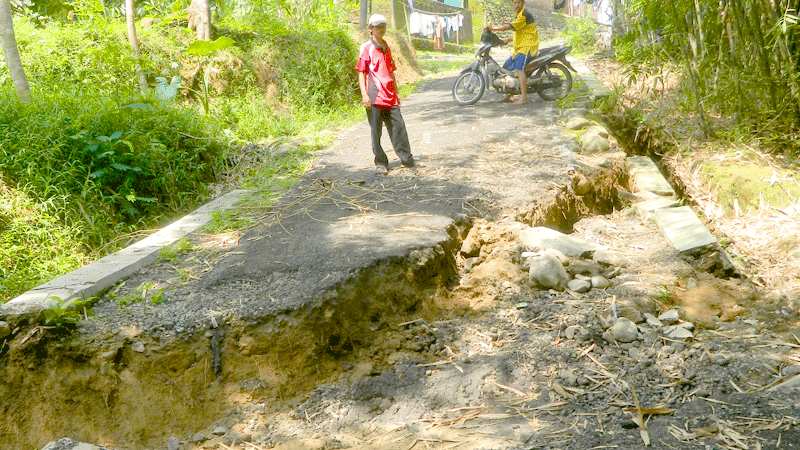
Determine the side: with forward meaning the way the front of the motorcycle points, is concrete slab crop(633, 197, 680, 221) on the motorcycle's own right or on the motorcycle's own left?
on the motorcycle's own left

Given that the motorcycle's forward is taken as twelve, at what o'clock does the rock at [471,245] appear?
The rock is roughly at 9 o'clock from the motorcycle.

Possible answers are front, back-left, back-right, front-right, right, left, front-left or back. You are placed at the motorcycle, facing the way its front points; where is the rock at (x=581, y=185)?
left

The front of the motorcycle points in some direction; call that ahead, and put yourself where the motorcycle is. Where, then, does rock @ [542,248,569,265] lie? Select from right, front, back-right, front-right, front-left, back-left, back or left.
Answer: left

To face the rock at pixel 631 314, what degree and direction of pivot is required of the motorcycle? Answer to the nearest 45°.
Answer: approximately 90° to its left

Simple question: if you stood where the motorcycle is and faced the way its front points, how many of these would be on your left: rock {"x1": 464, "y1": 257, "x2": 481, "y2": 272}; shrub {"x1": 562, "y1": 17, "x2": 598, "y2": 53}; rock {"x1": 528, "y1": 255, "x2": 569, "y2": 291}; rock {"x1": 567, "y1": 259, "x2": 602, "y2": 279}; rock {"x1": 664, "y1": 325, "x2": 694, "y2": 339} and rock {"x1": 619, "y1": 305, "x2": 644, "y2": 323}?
5

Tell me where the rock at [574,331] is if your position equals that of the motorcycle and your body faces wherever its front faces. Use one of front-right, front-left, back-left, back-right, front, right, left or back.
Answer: left

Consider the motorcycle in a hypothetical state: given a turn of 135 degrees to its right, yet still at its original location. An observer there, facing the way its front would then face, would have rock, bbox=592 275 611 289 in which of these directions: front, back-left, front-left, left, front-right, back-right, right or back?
back-right

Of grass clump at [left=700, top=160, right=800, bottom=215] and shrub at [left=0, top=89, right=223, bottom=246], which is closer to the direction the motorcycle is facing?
the shrub

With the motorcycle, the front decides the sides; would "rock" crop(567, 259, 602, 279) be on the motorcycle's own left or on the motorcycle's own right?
on the motorcycle's own left

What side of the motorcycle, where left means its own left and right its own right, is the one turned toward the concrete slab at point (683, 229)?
left

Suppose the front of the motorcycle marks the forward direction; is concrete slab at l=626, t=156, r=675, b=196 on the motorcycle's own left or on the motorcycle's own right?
on the motorcycle's own left

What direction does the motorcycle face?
to the viewer's left
